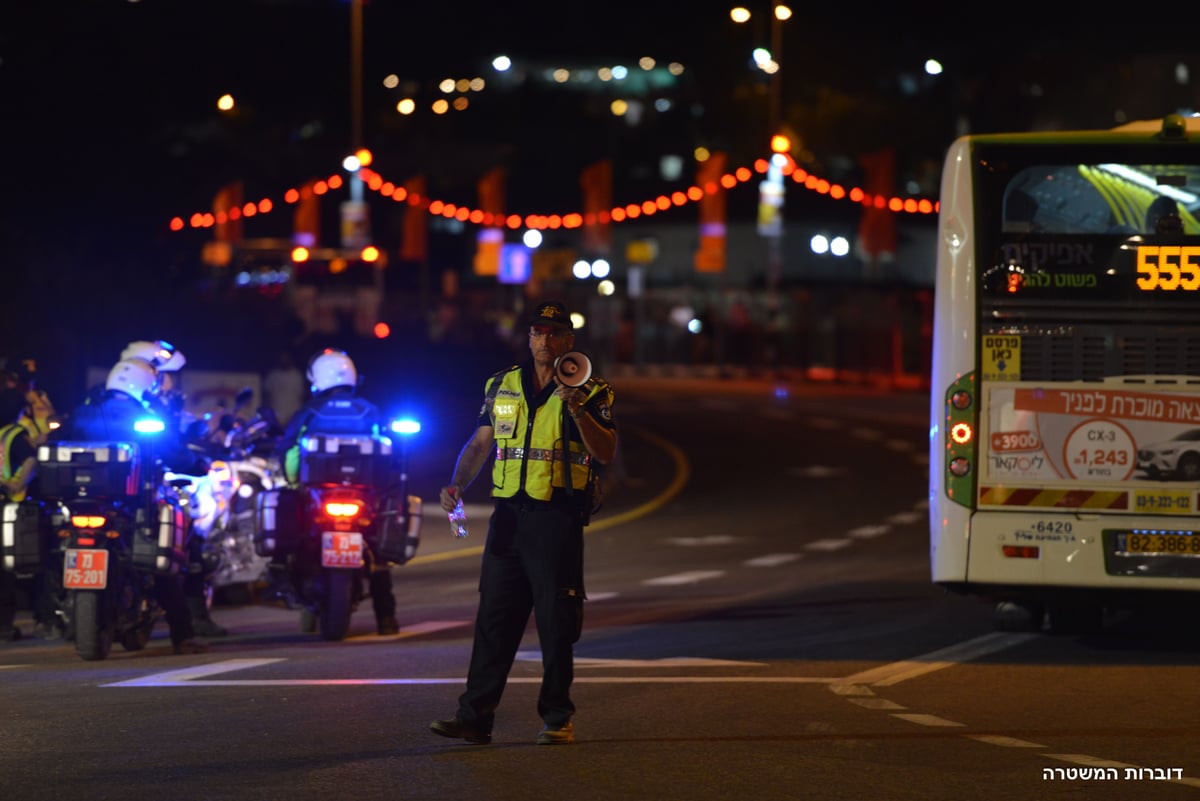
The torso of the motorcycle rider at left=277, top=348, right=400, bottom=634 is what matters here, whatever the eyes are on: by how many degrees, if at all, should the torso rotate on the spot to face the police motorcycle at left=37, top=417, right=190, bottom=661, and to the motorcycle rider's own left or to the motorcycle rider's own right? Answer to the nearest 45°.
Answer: approximately 135° to the motorcycle rider's own left

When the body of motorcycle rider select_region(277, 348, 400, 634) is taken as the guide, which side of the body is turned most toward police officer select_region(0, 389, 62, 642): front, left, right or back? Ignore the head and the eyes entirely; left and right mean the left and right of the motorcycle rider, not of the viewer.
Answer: left

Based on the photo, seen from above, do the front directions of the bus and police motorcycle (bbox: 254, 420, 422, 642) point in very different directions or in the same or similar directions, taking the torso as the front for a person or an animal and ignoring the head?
same or similar directions

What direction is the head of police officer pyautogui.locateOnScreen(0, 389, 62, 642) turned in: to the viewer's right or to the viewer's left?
to the viewer's right

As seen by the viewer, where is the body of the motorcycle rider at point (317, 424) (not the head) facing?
away from the camera

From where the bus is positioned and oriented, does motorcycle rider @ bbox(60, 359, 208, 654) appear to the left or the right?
on its left

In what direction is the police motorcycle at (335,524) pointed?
away from the camera

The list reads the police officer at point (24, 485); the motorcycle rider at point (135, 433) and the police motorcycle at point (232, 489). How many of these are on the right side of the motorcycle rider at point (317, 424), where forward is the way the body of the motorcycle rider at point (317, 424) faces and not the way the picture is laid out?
0

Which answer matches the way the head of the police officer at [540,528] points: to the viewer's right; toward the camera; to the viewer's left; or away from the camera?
toward the camera

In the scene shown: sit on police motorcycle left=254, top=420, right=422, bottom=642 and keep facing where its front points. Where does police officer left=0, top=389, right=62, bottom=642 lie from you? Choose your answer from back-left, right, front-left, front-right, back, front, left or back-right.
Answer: left

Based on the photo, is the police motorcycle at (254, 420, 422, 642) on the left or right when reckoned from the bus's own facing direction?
on its left

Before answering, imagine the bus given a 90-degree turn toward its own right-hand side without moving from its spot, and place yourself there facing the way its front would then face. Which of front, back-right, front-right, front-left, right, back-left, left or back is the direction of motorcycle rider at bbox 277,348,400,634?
back

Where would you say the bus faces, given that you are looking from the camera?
facing away from the viewer

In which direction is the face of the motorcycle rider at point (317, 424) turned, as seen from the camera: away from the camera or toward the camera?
away from the camera
